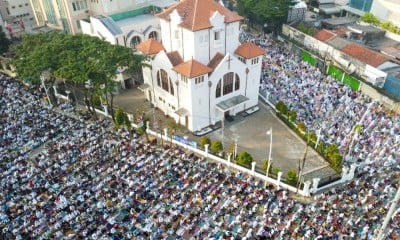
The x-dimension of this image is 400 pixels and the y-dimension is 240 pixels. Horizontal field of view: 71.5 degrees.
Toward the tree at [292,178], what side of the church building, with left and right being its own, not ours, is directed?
front

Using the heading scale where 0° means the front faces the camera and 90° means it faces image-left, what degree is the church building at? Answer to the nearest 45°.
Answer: approximately 315°

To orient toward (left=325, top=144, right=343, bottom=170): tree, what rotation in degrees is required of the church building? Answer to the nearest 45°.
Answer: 0° — it already faces it

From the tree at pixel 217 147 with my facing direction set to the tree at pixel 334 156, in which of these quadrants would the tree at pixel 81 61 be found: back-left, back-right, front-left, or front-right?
back-left

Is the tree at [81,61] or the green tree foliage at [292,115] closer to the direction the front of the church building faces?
the green tree foliage

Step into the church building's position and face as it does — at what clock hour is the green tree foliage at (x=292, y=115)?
The green tree foliage is roughly at 11 o'clock from the church building.

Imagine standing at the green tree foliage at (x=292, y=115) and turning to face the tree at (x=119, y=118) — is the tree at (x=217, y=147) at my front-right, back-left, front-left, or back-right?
front-left

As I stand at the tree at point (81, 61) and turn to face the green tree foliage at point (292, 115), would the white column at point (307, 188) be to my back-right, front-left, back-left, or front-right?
front-right

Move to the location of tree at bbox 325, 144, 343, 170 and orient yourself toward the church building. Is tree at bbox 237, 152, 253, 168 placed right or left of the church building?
left

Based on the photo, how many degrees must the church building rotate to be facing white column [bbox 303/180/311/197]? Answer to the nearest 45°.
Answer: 0° — it already faces it

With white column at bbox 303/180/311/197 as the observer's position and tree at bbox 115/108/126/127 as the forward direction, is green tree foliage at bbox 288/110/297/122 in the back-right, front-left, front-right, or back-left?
front-right

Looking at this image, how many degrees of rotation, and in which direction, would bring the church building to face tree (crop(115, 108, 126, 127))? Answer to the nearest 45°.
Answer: approximately 90° to its right

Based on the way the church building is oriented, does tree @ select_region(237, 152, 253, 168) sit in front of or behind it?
in front

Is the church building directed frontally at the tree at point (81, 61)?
no
